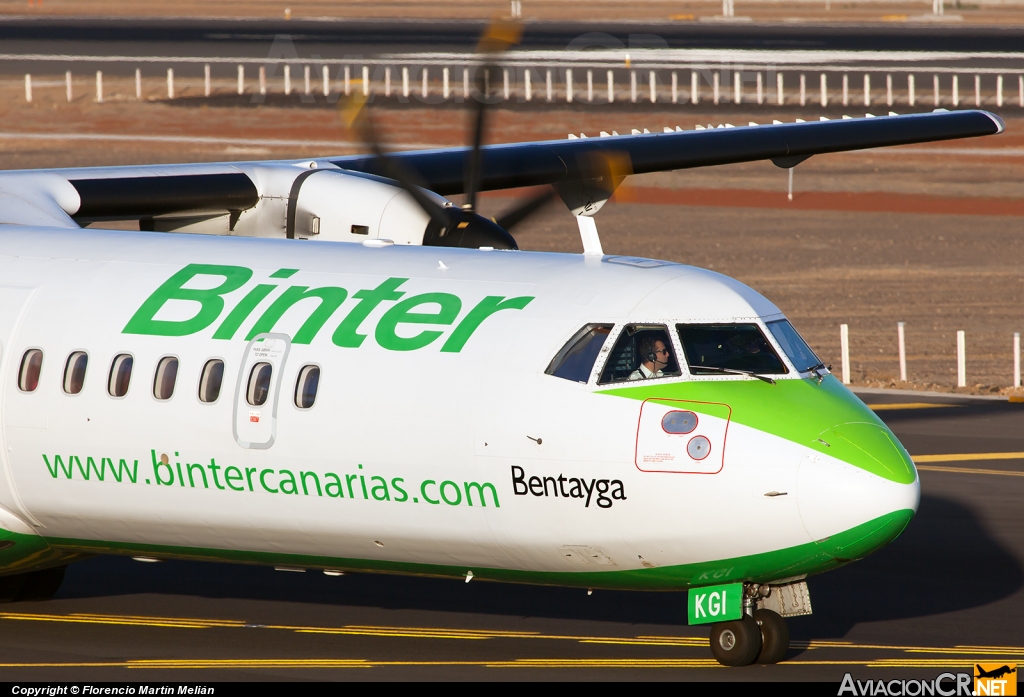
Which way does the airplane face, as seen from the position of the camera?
facing the viewer and to the right of the viewer

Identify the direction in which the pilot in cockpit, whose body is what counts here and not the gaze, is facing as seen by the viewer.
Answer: to the viewer's right
